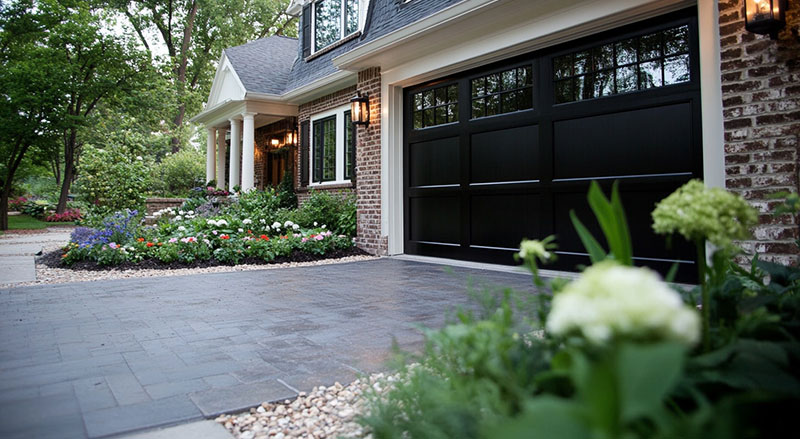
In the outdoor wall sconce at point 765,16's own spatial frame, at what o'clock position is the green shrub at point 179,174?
The green shrub is roughly at 2 o'clock from the outdoor wall sconce.

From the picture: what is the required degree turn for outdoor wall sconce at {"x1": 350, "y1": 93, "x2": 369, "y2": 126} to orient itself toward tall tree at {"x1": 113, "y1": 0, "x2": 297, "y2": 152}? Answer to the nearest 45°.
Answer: approximately 90° to its right

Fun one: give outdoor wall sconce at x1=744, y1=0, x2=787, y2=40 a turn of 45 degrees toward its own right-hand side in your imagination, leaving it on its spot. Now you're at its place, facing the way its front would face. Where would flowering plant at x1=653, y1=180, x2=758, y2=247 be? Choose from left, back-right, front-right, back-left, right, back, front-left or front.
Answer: left

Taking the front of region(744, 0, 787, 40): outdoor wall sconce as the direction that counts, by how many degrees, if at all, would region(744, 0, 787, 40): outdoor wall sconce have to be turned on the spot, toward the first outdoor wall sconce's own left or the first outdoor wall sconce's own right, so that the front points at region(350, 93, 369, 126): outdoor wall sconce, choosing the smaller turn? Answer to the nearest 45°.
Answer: approximately 45° to the first outdoor wall sconce's own right

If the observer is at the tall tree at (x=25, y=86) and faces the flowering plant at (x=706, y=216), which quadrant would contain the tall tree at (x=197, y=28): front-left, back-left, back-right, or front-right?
back-left

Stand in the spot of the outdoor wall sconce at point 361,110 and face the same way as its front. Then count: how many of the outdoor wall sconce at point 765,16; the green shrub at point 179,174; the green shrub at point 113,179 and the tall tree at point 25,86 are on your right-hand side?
3

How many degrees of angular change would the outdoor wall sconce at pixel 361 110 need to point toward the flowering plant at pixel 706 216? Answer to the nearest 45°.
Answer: approximately 45° to its left

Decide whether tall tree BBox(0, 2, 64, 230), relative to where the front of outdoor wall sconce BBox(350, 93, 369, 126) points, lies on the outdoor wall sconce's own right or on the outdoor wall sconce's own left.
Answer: on the outdoor wall sconce's own right

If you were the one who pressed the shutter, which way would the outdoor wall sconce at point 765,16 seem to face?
facing the viewer and to the left of the viewer

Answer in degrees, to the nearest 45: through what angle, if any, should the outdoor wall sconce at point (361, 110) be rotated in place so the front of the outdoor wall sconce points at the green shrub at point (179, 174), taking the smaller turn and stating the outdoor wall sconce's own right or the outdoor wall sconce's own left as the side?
approximately 90° to the outdoor wall sconce's own right

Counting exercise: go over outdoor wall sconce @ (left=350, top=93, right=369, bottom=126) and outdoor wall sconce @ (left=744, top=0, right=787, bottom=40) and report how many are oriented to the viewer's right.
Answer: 0

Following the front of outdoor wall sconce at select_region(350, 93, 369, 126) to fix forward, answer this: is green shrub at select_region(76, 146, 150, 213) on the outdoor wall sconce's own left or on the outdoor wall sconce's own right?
on the outdoor wall sconce's own right
